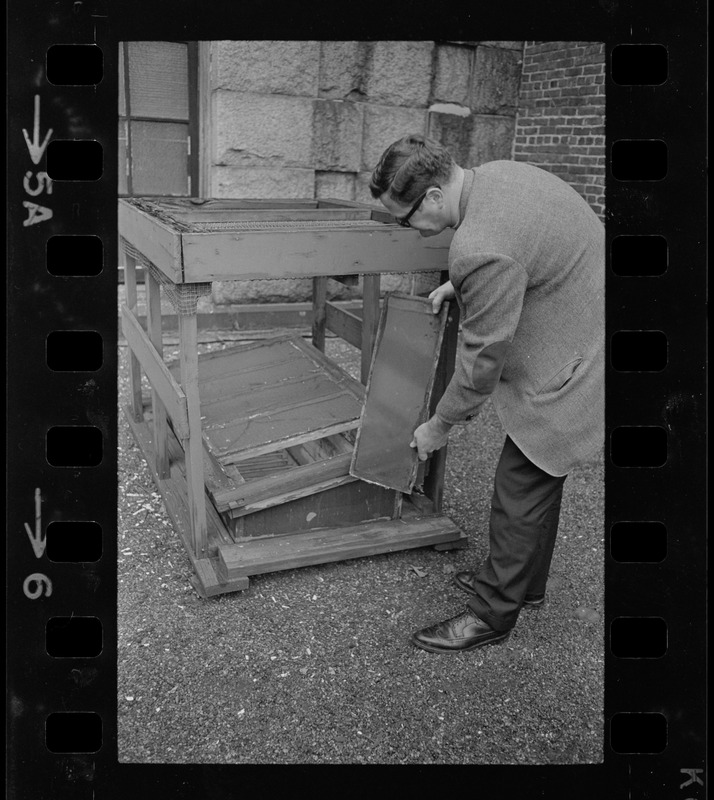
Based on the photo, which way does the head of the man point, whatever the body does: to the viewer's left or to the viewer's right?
to the viewer's left

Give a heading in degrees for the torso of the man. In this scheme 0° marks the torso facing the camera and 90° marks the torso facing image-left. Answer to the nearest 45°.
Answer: approximately 90°

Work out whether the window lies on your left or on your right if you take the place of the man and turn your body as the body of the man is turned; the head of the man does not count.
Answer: on your right
